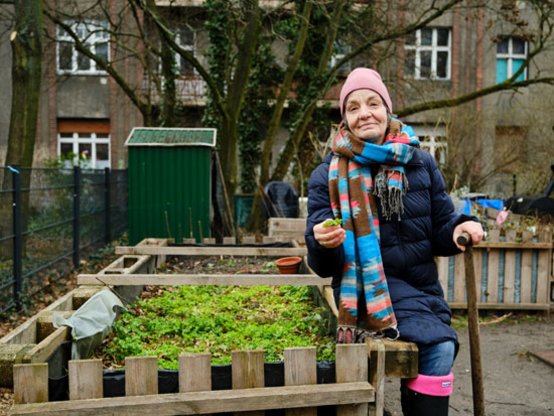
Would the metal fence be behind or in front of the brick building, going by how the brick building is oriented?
in front

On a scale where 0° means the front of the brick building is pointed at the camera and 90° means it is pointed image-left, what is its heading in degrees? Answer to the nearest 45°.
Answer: approximately 0°

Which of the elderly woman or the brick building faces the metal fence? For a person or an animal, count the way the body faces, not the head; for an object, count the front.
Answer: the brick building

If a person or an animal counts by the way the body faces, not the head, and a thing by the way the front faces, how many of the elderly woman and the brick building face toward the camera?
2

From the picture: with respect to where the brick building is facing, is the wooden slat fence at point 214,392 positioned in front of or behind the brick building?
in front

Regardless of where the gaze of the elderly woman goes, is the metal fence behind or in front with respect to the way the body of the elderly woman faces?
behind

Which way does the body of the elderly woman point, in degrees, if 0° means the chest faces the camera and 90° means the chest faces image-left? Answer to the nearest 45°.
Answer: approximately 0°

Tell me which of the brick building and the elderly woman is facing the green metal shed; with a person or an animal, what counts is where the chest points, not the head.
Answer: the brick building

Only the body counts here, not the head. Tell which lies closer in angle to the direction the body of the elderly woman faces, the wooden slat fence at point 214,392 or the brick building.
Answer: the wooden slat fence

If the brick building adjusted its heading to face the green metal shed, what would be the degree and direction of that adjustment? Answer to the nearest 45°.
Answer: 0° — it already faces it
